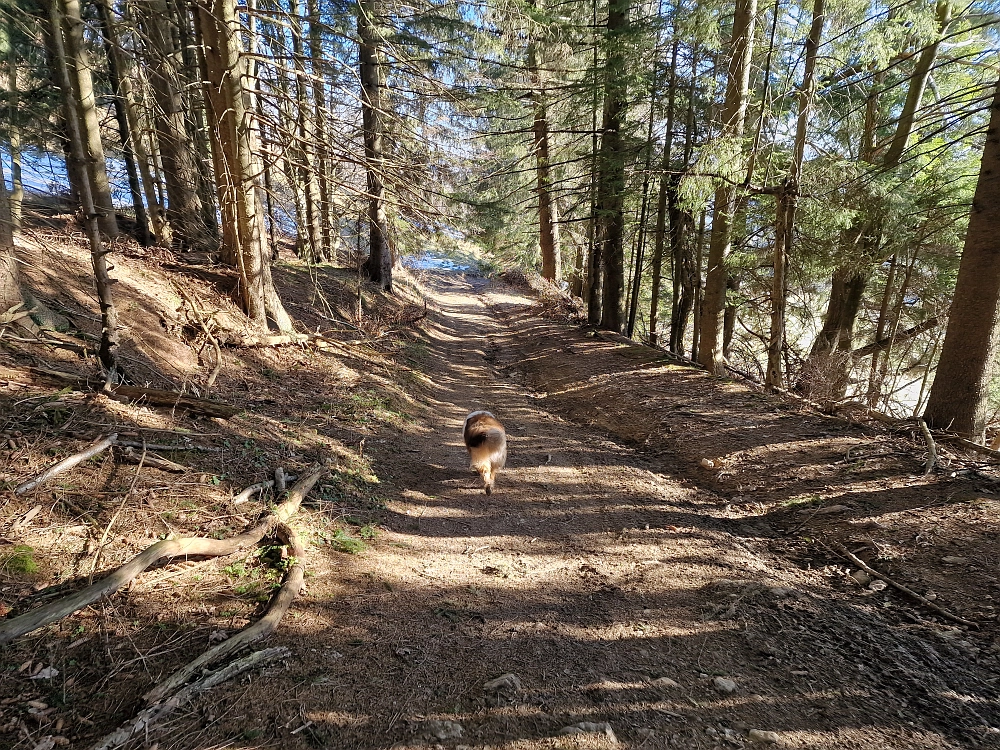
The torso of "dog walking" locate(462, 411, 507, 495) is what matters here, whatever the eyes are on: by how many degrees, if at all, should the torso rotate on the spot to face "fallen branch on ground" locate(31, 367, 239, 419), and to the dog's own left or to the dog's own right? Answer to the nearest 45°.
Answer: approximately 90° to the dog's own left

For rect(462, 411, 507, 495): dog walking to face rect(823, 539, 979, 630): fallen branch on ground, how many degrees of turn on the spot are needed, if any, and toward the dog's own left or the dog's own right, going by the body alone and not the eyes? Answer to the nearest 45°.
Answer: approximately 135° to the dog's own right

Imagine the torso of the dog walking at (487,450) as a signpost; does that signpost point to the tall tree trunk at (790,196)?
no

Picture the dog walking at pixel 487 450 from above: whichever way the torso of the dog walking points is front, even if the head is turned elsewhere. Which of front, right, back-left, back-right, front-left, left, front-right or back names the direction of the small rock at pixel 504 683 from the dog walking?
back

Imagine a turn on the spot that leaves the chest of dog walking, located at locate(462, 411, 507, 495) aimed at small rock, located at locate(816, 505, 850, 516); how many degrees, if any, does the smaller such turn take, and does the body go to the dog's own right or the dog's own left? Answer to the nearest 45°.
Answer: approximately 90° to the dog's own right

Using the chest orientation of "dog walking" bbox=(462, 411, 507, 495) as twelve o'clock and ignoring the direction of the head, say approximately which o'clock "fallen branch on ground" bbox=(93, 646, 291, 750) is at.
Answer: The fallen branch on ground is roughly at 7 o'clock from the dog walking.

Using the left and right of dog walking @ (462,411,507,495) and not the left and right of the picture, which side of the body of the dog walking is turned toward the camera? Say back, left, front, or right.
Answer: back

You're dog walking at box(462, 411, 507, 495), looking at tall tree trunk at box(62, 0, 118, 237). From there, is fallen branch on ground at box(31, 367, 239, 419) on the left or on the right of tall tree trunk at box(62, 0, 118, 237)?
left

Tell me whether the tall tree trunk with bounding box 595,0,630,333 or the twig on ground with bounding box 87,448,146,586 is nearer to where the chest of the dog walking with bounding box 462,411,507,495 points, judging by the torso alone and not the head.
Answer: the tall tree trunk

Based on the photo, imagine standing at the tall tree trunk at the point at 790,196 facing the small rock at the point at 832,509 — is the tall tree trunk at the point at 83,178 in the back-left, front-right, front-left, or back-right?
front-right

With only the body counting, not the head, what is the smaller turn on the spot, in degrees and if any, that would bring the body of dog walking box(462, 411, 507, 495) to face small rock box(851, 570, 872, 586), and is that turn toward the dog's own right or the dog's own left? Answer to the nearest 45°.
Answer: approximately 135° to the dog's own right

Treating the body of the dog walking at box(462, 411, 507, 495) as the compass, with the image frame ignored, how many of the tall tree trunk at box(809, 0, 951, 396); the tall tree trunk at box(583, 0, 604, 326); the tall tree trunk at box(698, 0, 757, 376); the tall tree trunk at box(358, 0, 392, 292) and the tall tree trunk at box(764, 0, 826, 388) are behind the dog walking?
0

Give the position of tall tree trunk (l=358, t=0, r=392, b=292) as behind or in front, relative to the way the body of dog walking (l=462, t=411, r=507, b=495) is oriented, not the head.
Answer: in front

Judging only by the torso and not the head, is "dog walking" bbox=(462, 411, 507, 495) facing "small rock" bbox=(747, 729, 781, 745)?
no

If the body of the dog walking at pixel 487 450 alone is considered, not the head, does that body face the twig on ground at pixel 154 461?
no

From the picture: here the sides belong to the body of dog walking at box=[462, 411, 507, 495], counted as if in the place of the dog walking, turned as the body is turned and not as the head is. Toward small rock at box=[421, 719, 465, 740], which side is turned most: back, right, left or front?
back

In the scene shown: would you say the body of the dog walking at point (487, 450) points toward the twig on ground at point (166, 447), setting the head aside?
no

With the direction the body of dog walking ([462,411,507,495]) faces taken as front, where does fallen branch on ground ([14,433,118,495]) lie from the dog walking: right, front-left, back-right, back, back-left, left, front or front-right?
back-left

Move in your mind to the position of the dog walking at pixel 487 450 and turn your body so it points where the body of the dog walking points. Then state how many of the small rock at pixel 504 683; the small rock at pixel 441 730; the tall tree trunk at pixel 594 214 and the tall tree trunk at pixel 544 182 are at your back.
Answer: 2

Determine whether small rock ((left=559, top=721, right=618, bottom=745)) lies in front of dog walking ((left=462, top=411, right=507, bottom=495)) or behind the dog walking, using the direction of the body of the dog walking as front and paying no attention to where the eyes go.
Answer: behind
